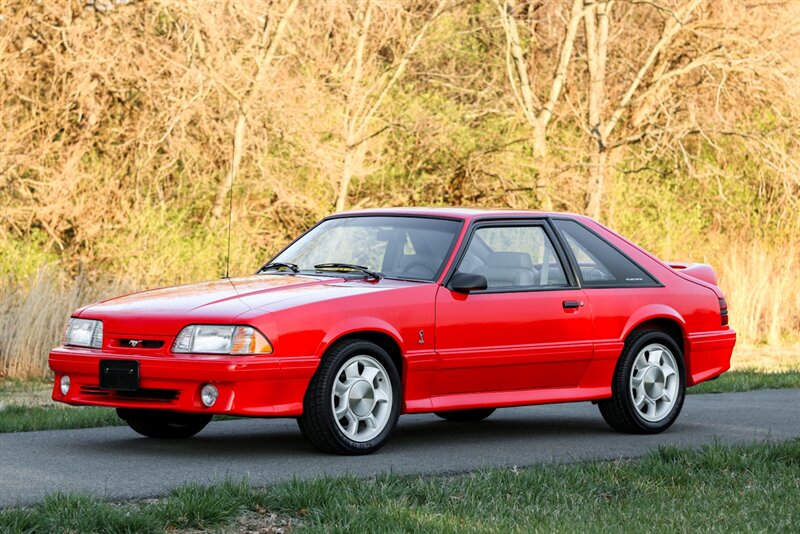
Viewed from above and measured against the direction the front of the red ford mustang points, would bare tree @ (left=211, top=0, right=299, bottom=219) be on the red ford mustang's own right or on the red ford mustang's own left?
on the red ford mustang's own right

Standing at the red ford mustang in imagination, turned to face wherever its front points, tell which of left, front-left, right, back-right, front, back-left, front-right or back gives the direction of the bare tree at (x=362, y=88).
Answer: back-right

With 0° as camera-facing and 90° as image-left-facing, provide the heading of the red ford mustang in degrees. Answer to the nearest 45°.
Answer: approximately 45°

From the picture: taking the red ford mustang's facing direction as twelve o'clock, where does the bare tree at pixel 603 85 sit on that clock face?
The bare tree is roughly at 5 o'clock from the red ford mustang.

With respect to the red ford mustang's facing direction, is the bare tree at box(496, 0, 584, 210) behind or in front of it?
behind

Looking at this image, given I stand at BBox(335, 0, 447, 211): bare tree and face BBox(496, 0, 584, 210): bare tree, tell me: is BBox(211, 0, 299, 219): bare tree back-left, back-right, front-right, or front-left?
back-right
